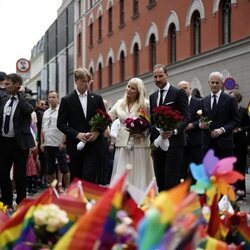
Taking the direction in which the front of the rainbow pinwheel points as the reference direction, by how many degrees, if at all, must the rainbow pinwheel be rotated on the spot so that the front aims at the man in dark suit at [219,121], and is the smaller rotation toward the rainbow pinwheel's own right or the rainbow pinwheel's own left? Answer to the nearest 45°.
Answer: approximately 180°

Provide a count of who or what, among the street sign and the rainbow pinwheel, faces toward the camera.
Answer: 2

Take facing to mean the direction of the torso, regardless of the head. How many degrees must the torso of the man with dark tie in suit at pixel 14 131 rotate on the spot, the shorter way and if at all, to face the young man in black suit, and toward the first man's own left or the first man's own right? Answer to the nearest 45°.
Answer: approximately 90° to the first man's own left

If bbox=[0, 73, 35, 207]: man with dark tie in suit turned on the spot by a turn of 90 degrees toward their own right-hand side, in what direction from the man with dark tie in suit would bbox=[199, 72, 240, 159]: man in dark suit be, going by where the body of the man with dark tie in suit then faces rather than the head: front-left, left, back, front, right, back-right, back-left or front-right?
back-right

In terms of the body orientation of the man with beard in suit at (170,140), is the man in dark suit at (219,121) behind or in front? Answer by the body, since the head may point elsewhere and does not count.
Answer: behind

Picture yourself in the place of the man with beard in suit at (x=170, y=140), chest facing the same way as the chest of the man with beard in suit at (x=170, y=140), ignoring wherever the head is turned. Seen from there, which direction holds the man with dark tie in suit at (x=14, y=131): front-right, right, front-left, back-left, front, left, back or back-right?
front-right

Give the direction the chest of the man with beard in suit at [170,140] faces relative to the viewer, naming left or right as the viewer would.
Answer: facing the viewer and to the left of the viewer

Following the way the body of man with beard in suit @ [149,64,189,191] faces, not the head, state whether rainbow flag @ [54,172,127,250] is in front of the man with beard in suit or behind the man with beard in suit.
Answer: in front

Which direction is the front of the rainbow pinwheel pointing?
toward the camera

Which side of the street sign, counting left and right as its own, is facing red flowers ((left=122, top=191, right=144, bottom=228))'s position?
front

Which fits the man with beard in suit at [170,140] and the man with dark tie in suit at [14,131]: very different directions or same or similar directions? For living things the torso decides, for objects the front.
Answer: same or similar directions

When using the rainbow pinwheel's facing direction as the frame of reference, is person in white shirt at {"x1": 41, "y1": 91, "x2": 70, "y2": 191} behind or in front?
behind
